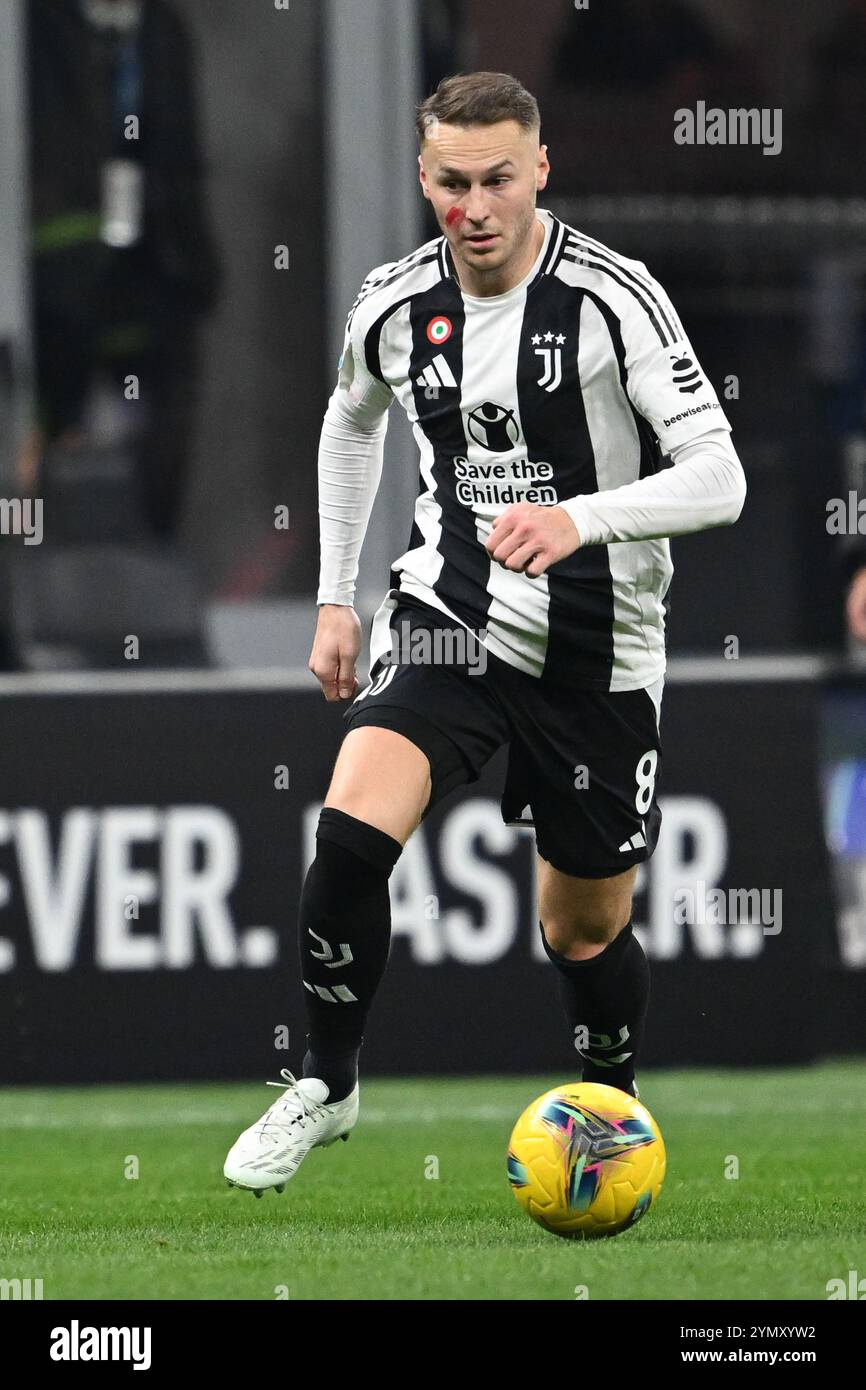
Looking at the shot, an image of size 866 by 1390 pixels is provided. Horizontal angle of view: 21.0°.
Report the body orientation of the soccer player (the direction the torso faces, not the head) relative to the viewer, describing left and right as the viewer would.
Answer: facing the viewer
